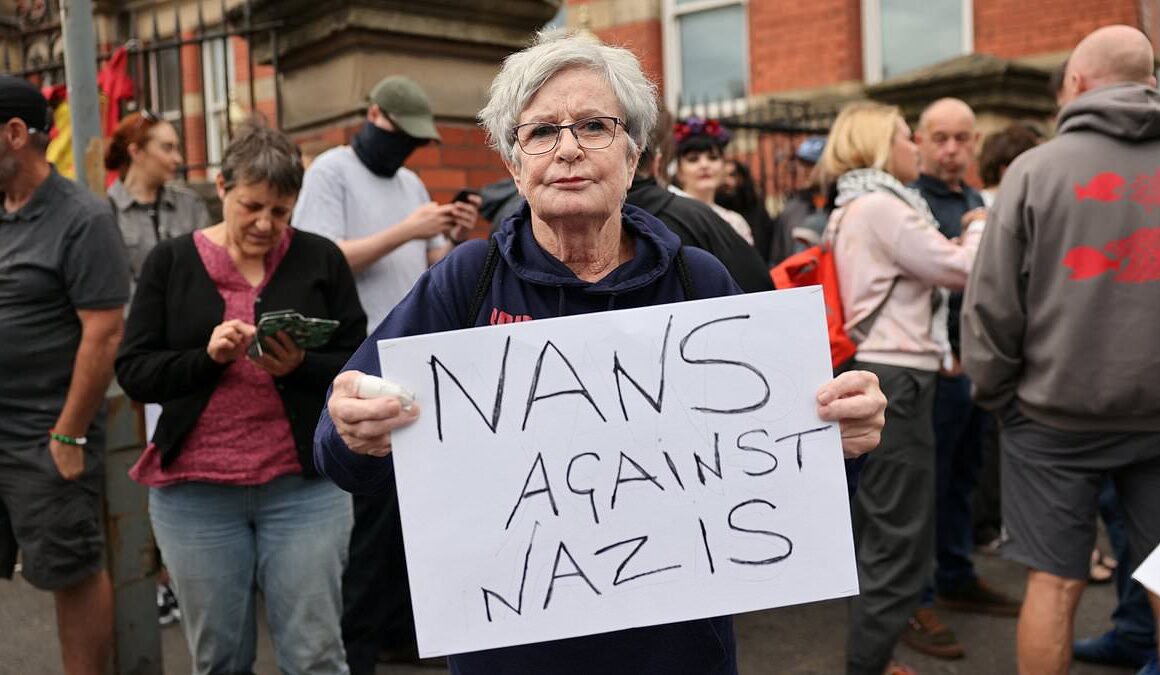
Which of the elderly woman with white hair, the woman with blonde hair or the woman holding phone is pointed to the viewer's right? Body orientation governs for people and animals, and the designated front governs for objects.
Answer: the woman with blonde hair

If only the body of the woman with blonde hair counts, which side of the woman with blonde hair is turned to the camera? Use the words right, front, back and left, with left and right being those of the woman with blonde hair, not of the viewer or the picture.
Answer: right

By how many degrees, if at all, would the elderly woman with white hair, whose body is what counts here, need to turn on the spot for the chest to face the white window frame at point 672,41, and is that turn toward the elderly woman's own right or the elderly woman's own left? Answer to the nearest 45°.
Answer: approximately 180°

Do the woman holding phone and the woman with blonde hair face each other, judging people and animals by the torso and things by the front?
no

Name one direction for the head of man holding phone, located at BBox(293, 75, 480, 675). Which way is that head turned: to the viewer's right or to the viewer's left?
to the viewer's right

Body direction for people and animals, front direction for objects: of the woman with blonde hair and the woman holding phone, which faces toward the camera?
the woman holding phone

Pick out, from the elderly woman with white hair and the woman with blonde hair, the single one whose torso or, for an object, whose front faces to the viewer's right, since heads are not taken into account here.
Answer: the woman with blonde hair

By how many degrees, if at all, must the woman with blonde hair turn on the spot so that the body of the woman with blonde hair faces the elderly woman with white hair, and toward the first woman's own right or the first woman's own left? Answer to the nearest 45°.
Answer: approximately 90° to the first woman's own right

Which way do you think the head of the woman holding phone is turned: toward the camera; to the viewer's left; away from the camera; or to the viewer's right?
toward the camera

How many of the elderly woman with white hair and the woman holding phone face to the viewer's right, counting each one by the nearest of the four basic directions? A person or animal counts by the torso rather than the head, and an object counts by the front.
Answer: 0

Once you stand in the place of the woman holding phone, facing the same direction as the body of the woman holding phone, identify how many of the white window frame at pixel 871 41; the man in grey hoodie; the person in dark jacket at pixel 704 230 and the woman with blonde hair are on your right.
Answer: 0

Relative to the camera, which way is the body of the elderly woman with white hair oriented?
toward the camera

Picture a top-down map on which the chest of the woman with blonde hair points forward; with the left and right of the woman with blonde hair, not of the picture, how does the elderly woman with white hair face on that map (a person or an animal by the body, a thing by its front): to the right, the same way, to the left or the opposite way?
to the right

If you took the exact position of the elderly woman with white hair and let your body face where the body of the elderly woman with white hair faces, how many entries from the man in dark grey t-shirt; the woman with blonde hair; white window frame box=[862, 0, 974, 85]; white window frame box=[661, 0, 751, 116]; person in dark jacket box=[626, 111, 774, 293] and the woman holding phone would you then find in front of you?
0

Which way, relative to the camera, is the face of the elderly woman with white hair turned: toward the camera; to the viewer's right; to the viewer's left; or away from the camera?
toward the camera

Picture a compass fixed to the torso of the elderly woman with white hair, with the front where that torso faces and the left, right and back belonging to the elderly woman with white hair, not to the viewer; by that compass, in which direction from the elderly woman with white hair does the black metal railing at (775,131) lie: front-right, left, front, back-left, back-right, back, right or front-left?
back

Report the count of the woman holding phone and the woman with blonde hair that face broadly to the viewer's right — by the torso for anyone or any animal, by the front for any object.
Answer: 1

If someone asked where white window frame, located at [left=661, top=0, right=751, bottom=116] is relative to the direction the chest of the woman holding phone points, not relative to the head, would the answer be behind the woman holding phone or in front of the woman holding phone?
behind

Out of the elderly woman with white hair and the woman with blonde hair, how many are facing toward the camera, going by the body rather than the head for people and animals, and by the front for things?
1
